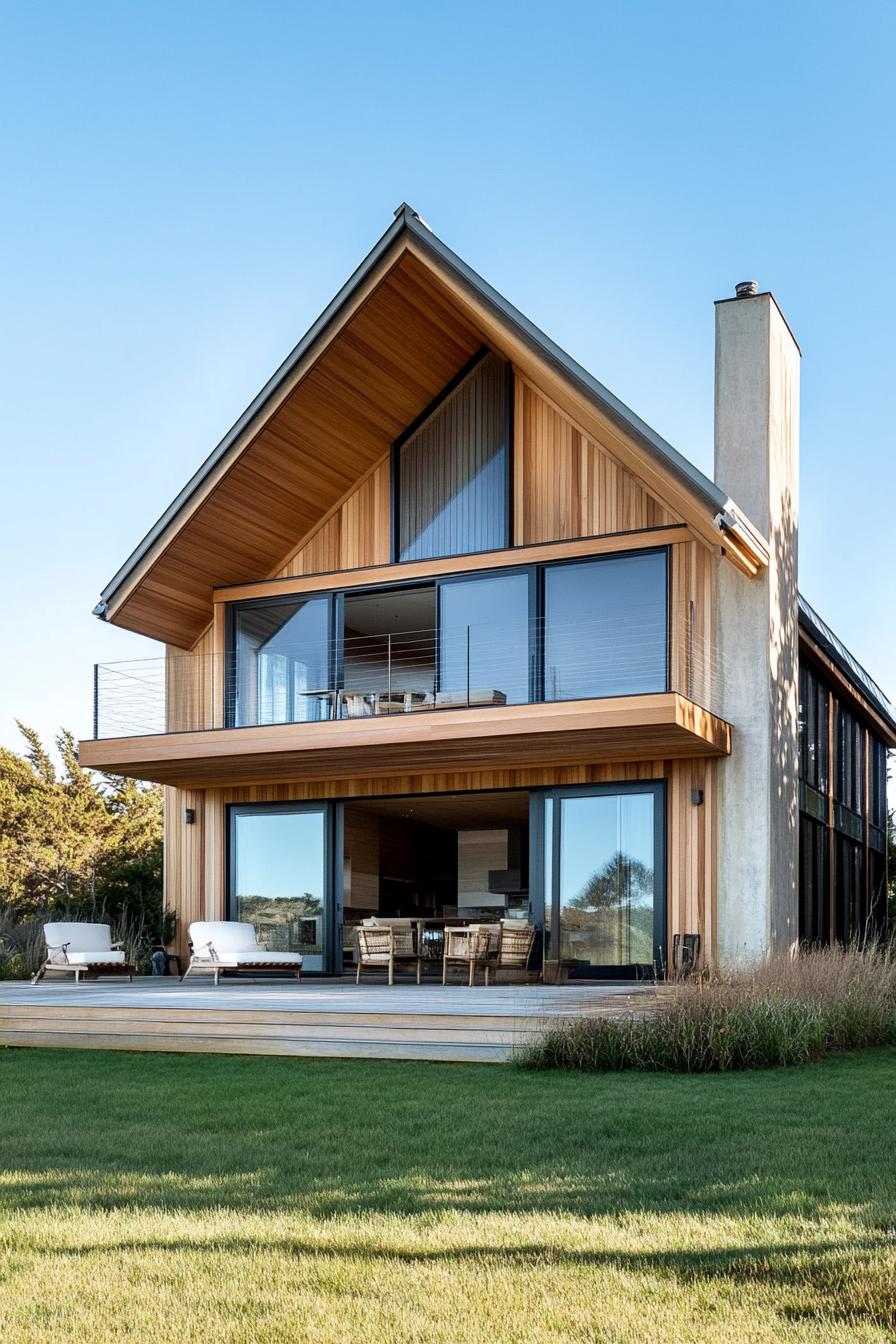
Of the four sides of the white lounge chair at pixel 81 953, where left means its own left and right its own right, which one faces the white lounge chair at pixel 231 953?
front

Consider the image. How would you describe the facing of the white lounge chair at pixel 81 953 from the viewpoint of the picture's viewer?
facing the viewer and to the right of the viewer

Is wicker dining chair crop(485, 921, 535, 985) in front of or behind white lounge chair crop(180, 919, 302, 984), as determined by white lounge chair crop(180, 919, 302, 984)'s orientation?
in front

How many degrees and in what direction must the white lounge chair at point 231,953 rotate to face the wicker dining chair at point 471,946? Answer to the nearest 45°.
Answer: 0° — it already faces it

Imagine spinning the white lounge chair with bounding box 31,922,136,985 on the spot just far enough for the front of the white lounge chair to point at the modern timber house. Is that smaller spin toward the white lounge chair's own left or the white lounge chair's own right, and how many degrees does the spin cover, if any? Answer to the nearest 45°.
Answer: approximately 45° to the white lounge chair's own left

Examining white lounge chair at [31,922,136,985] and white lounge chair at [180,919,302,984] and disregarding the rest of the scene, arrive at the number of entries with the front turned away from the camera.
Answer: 0

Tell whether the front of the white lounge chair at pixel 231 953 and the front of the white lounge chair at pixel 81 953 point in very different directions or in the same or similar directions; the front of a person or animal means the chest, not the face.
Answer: same or similar directions

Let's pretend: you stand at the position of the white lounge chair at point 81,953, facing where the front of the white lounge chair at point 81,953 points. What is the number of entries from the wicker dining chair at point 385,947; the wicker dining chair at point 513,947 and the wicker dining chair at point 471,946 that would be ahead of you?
3

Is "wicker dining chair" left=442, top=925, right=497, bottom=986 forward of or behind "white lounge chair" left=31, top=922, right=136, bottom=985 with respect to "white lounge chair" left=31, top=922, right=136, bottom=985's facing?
forward
